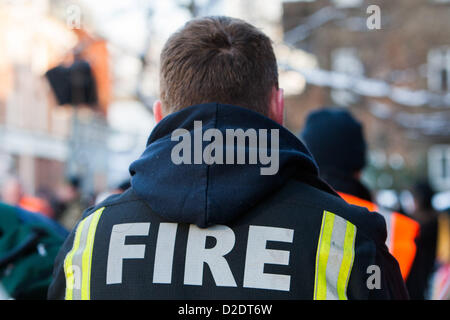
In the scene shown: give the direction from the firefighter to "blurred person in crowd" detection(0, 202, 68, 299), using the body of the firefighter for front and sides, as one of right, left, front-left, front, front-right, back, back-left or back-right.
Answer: front-left

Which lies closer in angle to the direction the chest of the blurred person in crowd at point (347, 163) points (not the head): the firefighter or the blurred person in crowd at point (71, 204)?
the blurred person in crowd

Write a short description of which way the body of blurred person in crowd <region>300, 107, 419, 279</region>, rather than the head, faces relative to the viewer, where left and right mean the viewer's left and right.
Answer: facing away from the viewer

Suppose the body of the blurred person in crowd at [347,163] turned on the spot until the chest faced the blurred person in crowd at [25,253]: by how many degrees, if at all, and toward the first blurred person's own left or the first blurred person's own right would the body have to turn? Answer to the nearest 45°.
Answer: approximately 135° to the first blurred person's own left

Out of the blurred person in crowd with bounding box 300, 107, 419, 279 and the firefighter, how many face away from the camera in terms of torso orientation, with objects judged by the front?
2

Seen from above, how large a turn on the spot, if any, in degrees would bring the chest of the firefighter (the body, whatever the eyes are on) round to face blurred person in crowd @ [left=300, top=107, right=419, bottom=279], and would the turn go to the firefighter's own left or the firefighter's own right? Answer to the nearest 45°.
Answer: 0° — they already face them

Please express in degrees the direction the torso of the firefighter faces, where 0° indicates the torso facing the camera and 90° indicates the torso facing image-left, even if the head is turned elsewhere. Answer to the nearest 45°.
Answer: approximately 180°

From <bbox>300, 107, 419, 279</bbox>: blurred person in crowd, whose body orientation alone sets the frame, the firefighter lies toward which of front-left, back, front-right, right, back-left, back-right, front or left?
back

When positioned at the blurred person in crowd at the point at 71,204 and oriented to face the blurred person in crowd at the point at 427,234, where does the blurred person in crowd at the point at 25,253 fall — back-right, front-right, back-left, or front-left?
front-right

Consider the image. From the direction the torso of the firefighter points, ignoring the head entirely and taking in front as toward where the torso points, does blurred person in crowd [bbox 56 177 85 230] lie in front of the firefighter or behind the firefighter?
in front

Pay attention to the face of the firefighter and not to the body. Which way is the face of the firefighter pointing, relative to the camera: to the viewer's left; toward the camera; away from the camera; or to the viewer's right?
away from the camera
